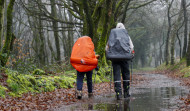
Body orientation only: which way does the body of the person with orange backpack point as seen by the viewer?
away from the camera
